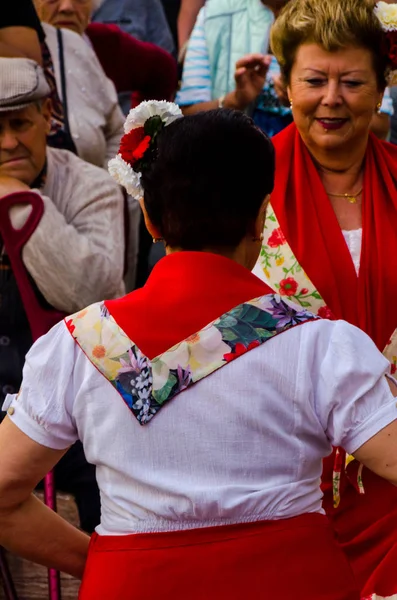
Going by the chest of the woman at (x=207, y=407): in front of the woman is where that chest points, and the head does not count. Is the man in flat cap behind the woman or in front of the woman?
in front

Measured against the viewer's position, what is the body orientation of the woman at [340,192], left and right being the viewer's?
facing the viewer

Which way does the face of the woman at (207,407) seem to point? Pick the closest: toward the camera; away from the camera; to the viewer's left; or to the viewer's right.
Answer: away from the camera

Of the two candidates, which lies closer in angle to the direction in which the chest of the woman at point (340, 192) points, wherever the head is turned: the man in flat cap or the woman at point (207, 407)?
the woman

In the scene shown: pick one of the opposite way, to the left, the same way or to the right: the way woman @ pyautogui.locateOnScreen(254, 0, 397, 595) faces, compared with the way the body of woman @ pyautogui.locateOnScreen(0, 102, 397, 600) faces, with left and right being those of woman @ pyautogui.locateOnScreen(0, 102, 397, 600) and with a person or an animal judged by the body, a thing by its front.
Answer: the opposite way

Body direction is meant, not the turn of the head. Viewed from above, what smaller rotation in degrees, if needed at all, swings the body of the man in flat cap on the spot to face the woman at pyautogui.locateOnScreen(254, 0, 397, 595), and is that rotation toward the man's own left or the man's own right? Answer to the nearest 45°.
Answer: approximately 90° to the man's own left

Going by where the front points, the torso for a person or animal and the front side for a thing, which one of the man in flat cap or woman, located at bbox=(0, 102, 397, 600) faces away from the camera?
the woman

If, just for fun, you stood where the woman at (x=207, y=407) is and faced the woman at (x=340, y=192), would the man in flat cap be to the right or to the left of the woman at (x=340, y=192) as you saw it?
left

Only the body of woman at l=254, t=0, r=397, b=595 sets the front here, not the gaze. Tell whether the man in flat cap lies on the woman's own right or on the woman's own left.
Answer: on the woman's own right

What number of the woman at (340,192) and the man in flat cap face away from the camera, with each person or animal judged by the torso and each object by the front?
0

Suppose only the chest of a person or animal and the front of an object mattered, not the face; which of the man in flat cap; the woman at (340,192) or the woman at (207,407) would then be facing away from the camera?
the woman at (207,407)

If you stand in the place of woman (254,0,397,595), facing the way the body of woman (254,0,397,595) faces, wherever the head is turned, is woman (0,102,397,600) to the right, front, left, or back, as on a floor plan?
front

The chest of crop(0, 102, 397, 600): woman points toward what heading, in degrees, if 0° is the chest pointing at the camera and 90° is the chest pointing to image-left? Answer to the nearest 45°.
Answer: approximately 180°

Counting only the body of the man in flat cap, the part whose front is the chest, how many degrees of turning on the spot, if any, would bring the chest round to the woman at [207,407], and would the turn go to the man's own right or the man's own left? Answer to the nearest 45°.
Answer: approximately 45° to the man's own left

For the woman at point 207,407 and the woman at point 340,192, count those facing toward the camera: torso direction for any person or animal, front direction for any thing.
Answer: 1
